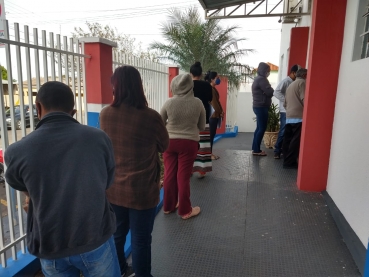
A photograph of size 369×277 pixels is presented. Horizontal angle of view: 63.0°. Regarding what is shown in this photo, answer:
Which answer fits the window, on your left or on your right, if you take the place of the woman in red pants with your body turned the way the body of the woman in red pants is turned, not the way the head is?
on your right

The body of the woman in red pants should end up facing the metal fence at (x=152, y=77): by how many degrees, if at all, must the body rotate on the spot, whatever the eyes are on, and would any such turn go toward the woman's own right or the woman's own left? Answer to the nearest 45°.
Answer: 0° — they already face it

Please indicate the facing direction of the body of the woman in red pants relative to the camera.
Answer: away from the camera

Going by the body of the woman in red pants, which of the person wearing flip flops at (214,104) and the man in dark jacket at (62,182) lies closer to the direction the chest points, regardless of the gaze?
the person wearing flip flops

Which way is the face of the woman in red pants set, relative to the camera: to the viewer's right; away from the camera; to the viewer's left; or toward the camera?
away from the camera

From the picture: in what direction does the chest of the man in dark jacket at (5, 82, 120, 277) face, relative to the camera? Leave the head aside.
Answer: away from the camera

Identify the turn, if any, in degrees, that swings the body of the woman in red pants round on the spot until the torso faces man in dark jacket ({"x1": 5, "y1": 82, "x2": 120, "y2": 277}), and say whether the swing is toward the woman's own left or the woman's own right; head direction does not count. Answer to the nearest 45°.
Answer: approximately 180°

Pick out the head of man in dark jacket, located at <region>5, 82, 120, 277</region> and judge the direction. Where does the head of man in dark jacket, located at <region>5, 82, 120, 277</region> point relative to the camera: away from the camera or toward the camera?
away from the camera
